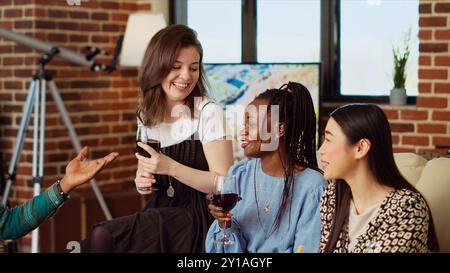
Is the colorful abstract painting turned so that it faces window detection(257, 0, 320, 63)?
no

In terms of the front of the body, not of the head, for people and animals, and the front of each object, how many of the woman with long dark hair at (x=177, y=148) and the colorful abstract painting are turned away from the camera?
0

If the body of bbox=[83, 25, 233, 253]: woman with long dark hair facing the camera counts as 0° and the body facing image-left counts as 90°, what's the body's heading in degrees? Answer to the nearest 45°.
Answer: approximately 45°

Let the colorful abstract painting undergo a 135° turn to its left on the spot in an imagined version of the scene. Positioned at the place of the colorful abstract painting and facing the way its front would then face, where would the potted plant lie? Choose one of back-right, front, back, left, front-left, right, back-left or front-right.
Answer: front-right

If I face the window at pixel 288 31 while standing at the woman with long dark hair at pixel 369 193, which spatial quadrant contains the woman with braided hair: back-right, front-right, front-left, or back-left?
front-left

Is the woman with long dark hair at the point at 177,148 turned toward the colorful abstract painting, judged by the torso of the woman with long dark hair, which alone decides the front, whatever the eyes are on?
no

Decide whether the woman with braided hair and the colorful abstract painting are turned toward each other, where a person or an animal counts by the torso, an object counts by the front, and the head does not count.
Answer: no

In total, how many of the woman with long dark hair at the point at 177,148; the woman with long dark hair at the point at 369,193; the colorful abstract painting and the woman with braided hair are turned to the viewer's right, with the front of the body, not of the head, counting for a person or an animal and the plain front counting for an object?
0

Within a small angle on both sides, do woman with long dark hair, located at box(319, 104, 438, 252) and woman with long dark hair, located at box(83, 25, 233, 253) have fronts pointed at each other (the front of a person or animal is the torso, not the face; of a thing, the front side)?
no

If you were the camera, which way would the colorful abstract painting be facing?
facing the viewer

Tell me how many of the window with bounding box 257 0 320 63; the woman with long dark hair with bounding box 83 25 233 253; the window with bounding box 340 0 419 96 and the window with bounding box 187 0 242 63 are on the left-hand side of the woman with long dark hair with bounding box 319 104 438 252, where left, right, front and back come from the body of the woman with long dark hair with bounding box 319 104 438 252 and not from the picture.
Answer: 0

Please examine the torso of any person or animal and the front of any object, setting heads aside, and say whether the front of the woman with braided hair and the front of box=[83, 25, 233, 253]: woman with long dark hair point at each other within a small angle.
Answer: no

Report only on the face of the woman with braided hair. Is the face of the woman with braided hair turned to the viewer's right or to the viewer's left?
to the viewer's left

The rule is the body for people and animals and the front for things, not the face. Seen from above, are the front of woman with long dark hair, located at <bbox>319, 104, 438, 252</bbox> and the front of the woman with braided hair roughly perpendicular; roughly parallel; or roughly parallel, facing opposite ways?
roughly parallel
